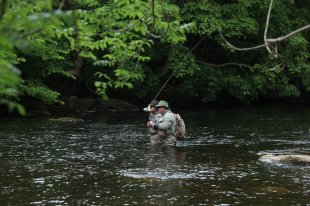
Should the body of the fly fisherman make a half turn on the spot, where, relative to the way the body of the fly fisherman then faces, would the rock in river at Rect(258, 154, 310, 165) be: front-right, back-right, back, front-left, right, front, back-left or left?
front-right

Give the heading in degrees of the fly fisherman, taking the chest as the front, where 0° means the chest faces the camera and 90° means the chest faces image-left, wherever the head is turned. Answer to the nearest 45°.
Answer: approximately 90°
